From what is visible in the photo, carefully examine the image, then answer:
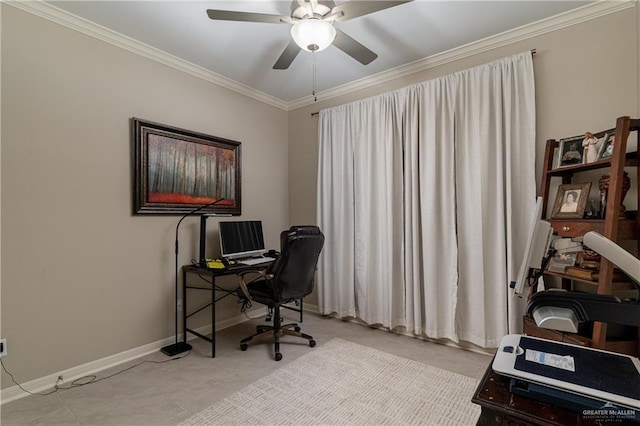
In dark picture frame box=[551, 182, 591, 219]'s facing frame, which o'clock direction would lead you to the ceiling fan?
The ceiling fan is roughly at 12 o'clock from the dark picture frame.

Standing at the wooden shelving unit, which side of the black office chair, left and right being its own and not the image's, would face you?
back

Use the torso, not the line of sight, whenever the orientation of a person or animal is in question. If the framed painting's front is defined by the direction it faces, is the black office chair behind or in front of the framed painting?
in front

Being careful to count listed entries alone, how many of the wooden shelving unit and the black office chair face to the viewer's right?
0

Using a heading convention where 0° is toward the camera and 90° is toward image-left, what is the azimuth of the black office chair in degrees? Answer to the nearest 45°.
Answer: approximately 135°

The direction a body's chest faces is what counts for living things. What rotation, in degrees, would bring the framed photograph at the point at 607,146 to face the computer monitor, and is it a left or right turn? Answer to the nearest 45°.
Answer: approximately 45° to its right

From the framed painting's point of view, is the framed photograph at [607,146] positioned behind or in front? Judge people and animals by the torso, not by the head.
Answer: in front

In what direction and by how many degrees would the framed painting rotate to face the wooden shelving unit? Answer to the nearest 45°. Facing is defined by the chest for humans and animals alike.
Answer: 0° — it already faces it
